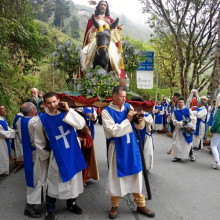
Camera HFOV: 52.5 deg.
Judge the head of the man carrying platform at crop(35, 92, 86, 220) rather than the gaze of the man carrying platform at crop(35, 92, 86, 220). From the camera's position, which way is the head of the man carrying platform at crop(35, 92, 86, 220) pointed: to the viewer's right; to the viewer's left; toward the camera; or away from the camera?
toward the camera

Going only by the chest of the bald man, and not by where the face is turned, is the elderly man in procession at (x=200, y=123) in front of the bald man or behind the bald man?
in front

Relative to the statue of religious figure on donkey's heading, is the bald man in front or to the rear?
in front

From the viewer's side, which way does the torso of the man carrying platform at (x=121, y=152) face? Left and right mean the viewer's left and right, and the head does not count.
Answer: facing the viewer and to the right of the viewer

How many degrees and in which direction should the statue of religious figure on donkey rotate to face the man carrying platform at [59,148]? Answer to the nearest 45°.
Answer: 0° — it already faces them

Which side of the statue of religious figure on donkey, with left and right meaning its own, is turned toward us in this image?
front

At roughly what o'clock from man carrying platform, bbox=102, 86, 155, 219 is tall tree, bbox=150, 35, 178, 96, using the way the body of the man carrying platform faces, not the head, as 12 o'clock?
The tall tree is roughly at 8 o'clock from the man carrying platform.

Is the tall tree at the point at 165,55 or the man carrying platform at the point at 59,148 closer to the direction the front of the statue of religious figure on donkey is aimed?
the man carrying platform

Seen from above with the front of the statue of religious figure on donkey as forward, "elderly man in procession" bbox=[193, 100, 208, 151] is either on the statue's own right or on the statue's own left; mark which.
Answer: on the statue's own left

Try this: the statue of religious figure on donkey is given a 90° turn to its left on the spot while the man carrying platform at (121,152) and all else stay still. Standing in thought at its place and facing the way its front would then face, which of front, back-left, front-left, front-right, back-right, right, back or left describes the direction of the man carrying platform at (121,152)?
right
